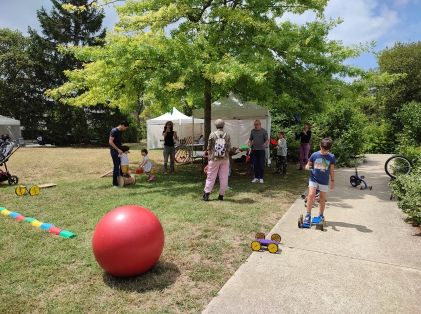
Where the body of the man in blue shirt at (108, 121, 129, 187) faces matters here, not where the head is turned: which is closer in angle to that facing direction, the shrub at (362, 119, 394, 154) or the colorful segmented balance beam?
the shrub

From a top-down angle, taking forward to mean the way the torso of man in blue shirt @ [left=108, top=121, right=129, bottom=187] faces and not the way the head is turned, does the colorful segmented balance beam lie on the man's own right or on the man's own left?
on the man's own right

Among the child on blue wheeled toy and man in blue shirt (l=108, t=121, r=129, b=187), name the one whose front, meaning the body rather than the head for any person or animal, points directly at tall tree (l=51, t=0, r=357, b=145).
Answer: the man in blue shirt

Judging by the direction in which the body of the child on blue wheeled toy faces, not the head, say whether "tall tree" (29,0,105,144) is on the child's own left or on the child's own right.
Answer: on the child's own right

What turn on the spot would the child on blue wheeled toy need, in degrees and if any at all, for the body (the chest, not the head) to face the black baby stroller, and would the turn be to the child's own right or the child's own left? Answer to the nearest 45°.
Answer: approximately 90° to the child's own right

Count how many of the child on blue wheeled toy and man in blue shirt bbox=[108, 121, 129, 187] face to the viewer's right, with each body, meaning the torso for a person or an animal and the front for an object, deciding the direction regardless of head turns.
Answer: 1

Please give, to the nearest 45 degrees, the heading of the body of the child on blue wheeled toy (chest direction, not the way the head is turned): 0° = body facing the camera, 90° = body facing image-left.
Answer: approximately 0°

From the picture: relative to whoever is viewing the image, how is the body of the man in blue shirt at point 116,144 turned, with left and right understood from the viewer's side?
facing to the right of the viewer

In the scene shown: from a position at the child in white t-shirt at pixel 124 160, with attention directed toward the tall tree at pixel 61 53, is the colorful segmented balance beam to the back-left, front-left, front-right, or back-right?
back-left

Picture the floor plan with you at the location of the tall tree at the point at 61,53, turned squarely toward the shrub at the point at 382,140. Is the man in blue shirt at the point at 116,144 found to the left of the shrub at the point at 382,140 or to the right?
right

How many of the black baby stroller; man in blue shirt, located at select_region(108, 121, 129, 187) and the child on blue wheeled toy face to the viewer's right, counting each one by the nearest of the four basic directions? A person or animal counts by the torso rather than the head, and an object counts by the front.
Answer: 1
